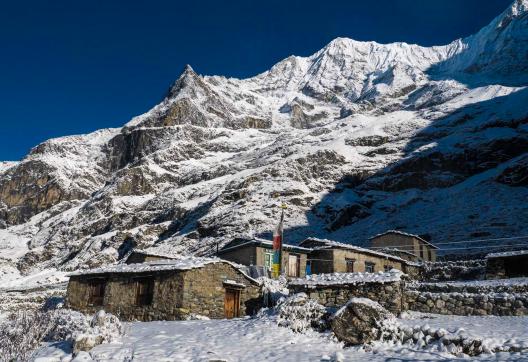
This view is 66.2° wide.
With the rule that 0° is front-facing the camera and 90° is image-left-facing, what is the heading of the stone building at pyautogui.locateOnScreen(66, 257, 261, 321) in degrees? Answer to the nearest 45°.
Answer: approximately 315°

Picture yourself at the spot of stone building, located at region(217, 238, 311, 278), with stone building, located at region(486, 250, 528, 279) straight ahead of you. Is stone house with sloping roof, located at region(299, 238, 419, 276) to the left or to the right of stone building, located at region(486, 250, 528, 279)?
left

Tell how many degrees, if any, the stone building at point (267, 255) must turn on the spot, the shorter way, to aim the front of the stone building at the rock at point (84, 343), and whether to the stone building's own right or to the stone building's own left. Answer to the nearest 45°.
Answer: approximately 45° to the stone building's own right

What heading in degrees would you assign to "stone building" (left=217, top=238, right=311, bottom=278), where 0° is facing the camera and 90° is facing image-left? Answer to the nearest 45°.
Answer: approximately 315°

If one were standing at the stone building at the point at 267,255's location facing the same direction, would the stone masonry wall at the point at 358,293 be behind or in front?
in front

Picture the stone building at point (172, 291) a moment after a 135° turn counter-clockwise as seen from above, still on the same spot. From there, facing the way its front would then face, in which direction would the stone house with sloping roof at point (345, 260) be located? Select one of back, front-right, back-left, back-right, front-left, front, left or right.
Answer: front-right

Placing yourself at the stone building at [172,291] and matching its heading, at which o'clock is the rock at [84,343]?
The rock is roughly at 2 o'clock from the stone building.

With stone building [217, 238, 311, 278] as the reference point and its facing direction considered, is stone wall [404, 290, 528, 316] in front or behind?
in front
